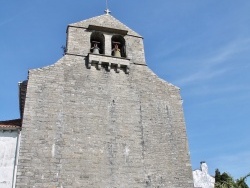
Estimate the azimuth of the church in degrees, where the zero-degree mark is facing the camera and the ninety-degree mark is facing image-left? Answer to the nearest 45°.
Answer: approximately 0°

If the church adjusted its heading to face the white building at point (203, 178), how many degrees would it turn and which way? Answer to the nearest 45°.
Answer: approximately 135° to its left

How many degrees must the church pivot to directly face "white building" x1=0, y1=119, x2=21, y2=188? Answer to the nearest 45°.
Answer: approximately 90° to its right
